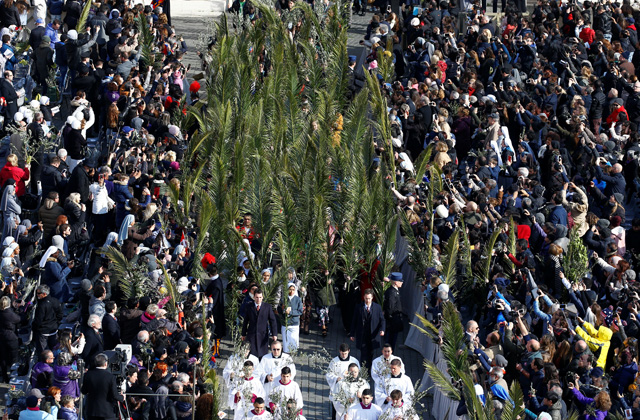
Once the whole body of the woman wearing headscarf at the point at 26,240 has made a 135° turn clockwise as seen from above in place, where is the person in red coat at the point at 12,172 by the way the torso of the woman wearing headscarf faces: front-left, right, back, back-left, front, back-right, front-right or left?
back-right

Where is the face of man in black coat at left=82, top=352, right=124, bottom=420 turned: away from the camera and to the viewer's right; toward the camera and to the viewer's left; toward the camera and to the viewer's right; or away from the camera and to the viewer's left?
away from the camera and to the viewer's right

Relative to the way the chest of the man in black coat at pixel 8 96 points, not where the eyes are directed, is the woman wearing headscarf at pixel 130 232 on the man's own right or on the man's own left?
on the man's own right

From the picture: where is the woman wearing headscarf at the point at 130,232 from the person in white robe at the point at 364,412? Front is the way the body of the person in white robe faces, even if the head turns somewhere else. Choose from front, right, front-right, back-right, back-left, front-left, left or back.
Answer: back-right

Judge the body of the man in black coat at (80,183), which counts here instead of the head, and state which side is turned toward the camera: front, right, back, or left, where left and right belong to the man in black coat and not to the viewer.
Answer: right

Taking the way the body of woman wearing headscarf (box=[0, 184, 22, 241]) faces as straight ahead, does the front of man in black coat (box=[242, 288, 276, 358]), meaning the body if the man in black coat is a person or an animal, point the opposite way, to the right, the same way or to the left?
to the right

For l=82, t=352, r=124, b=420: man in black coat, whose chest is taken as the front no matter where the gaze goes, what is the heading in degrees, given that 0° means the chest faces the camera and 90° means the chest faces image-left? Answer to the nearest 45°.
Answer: approximately 180°

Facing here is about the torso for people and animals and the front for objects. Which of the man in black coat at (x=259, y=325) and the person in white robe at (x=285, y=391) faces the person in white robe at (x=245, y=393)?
the man in black coat

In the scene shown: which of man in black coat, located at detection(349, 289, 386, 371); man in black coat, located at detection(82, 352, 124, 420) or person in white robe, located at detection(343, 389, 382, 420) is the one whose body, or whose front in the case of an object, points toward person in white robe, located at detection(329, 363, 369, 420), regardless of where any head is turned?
man in black coat, located at detection(349, 289, 386, 371)

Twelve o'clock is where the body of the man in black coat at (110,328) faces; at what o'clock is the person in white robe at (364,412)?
The person in white robe is roughly at 1 o'clock from the man in black coat.

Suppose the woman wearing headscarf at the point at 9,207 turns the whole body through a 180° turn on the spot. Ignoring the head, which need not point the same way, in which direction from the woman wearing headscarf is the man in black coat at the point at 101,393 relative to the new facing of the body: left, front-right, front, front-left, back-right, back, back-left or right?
left

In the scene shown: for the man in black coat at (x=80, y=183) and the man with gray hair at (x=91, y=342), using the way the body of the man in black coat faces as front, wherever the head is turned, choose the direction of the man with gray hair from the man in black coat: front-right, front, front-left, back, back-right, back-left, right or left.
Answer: right

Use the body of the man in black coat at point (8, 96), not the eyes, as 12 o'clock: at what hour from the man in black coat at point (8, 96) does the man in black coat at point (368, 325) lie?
the man in black coat at point (368, 325) is roughly at 2 o'clock from the man in black coat at point (8, 96).
